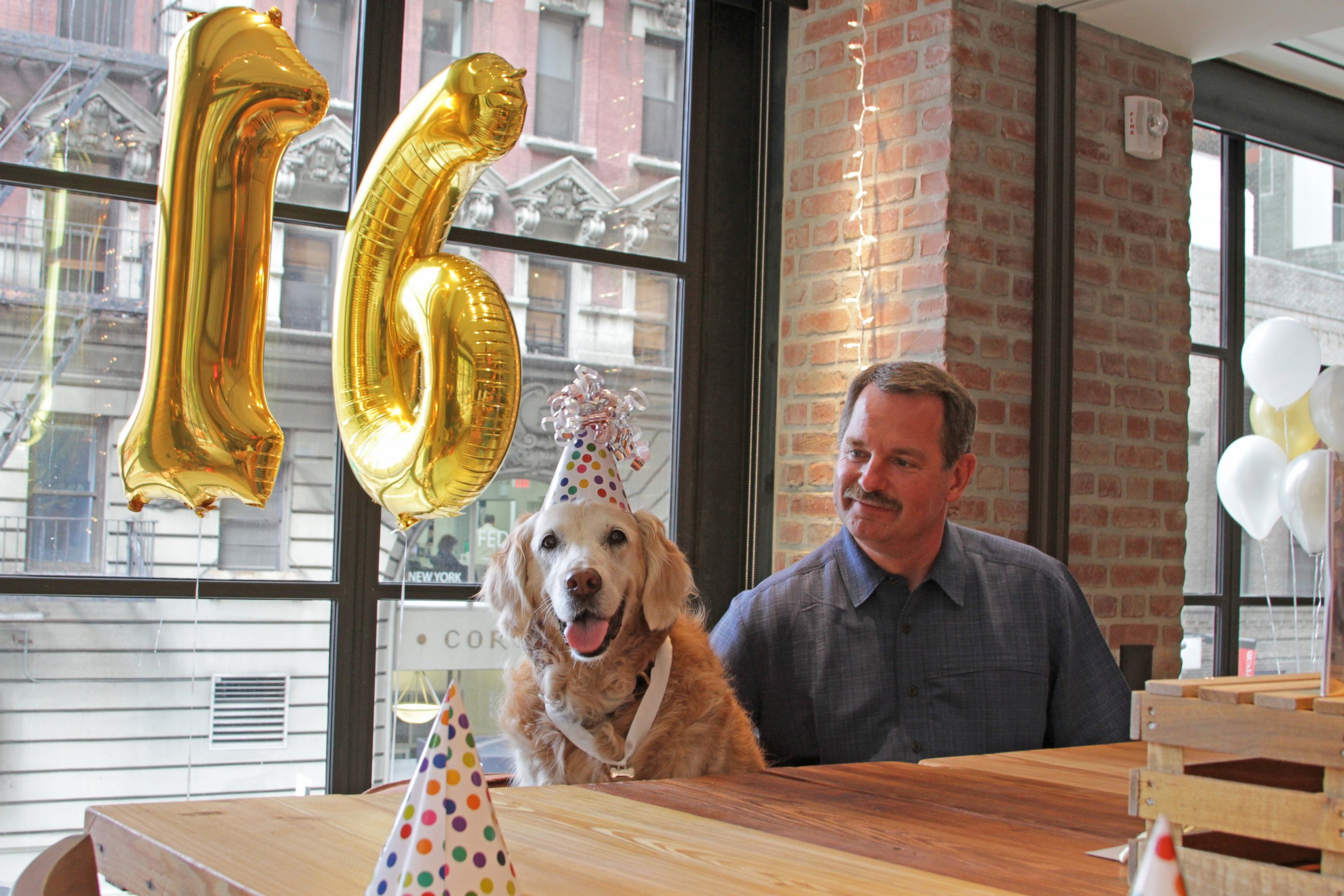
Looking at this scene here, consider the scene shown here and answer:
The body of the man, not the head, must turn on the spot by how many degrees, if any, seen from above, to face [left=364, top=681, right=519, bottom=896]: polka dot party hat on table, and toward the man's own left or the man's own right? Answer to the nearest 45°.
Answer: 0° — they already face it

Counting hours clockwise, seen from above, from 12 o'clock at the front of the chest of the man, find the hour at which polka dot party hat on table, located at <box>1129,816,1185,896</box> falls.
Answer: The polka dot party hat on table is roughly at 12 o'clock from the man.

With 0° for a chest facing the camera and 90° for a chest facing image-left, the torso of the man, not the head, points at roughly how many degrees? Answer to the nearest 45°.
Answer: approximately 0°

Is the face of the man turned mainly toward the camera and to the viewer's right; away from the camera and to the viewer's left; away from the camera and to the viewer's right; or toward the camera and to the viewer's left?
toward the camera and to the viewer's left

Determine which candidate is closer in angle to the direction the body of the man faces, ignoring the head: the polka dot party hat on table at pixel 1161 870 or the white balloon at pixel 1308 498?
the polka dot party hat on table

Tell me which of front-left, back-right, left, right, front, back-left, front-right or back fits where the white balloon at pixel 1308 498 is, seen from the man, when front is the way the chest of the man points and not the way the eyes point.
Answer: back-left
